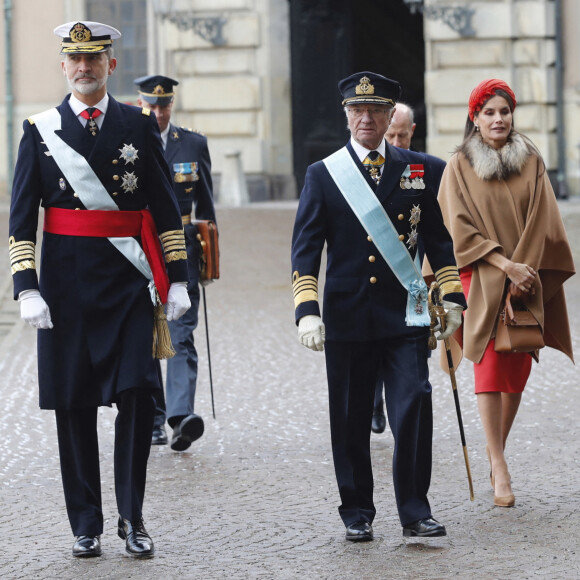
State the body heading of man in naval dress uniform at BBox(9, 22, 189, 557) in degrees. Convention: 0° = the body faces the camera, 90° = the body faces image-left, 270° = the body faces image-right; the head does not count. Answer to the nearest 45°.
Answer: approximately 0°

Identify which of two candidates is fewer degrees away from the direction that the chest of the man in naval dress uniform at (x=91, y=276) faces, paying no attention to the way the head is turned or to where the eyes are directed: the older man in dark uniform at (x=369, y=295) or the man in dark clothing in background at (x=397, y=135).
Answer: the older man in dark uniform

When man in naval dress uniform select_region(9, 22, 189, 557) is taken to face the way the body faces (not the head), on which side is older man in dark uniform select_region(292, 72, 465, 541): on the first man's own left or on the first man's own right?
on the first man's own left

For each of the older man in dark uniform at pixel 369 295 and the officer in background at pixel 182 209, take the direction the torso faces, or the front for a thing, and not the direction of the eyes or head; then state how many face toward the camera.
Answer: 2

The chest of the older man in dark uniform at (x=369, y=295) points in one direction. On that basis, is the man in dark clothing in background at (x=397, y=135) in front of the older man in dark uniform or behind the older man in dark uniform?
behind

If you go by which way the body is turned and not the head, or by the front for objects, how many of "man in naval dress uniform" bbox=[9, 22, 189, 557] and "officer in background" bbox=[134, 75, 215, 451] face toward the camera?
2

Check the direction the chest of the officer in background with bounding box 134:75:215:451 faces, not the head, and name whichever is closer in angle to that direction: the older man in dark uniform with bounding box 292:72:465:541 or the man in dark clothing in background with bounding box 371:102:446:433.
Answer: the older man in dark uniform

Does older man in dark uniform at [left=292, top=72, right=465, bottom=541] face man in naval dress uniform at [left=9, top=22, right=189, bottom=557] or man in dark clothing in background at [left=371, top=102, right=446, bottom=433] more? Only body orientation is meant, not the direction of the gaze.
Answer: the man in naval dress uniform

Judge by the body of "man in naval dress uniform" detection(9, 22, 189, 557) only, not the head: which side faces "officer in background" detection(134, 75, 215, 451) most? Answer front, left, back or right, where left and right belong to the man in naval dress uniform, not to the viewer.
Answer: back
